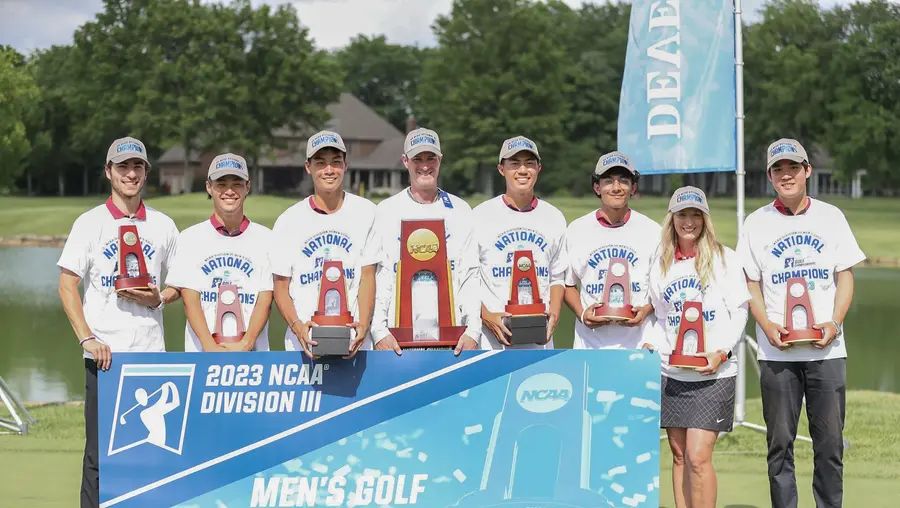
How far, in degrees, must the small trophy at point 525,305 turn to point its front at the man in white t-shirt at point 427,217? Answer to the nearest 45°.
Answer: approximately 90° to its right

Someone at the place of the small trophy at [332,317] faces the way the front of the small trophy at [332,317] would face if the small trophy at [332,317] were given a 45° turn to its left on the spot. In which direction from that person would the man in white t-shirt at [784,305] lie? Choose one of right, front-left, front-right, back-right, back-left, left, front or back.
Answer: front-left

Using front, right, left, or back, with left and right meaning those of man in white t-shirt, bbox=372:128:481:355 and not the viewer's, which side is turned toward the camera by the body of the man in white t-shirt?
front

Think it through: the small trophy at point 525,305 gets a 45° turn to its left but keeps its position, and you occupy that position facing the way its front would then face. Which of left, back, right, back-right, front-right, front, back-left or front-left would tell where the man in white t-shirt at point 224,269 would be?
back-right

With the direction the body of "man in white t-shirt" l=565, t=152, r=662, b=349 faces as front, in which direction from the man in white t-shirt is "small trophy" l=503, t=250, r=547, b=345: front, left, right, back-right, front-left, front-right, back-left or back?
front-right

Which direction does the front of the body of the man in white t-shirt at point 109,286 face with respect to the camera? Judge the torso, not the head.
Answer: toward the camera

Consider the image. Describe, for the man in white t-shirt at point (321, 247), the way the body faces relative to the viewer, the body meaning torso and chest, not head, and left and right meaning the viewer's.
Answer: facing the viewer

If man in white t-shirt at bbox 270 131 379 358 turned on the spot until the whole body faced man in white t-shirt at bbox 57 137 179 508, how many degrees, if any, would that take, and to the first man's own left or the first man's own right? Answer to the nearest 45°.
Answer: approximately 90° to the first man's own right

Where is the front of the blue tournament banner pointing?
toward the camera

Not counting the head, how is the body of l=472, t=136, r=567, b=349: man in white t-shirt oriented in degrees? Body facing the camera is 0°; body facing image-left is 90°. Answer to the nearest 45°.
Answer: approximately 0°

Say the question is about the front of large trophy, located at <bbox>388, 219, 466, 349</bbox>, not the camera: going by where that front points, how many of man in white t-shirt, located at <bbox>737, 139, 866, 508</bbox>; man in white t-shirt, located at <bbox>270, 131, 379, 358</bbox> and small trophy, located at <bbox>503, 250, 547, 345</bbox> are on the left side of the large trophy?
2

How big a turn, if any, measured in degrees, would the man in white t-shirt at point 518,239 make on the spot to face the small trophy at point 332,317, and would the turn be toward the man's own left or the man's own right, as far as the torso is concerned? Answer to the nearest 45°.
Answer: approximately 45° to the man's own right
